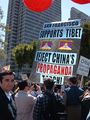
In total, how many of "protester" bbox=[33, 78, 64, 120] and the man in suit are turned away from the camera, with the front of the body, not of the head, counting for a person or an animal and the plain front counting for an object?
1

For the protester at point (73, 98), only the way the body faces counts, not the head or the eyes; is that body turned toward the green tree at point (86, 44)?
yes

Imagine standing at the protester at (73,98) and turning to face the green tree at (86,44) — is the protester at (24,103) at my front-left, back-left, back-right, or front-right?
back-left

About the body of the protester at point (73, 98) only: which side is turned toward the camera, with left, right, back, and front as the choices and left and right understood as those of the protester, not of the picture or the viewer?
back

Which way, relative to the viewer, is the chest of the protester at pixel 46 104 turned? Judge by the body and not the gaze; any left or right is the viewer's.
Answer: facing away from the viewer

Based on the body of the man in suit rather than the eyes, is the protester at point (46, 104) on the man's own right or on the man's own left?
on the man's own left

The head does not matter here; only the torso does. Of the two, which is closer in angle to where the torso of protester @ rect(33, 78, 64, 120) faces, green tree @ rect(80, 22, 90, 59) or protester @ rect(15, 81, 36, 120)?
the green tree

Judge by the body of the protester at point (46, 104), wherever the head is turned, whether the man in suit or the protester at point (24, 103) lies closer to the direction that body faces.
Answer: the protester
